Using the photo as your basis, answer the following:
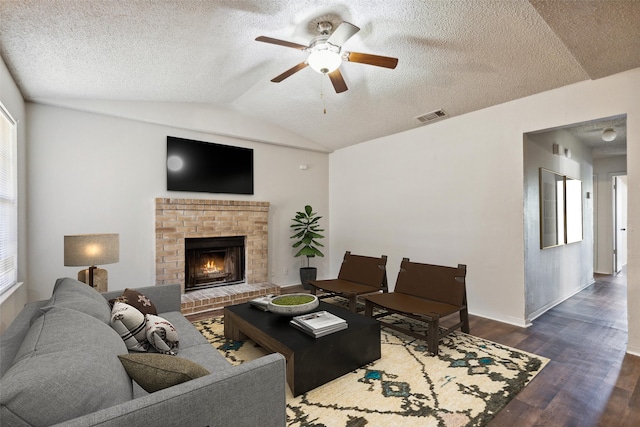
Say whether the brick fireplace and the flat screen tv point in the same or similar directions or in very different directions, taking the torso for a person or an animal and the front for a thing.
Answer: same or similar directions

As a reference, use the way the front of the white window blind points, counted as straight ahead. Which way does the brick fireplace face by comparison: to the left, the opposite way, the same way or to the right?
to the right

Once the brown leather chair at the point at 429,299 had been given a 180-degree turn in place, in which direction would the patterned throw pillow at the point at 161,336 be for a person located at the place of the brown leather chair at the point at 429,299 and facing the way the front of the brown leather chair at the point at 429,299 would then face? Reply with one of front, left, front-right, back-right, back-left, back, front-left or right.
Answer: back

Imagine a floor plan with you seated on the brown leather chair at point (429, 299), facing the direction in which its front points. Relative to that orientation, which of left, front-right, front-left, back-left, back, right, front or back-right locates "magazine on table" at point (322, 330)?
front

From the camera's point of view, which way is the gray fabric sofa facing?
to the viewer's right

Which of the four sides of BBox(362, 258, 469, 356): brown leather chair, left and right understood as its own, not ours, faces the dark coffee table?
front

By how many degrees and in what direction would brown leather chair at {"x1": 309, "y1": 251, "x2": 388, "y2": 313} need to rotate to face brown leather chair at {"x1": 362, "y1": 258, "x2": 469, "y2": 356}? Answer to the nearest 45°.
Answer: approximately 90° to its left

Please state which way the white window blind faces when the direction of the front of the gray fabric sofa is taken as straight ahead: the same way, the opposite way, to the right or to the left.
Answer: the same way

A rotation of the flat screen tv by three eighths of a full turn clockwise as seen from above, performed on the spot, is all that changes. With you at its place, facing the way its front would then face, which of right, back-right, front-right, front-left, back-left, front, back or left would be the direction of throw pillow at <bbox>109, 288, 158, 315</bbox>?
left

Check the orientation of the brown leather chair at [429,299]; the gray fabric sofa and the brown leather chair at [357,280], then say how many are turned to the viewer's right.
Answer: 1

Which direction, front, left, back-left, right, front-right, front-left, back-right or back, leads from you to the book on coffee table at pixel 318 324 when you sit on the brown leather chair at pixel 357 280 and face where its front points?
front-left

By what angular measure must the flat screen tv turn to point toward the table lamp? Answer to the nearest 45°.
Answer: approximately 90° to its right

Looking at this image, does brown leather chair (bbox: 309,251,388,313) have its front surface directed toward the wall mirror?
no

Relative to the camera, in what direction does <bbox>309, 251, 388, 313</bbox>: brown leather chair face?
facing the viewer and to the left of the viewer

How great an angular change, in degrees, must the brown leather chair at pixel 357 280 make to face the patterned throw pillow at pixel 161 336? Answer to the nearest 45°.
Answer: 0° — it already faces it

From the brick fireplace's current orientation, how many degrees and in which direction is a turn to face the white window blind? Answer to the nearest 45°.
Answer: approximately 90° to its right

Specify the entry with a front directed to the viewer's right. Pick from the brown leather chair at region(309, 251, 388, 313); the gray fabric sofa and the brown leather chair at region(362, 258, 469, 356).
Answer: the gray fabric sofa

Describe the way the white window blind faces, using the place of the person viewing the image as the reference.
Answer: facing to the right of the viewer
